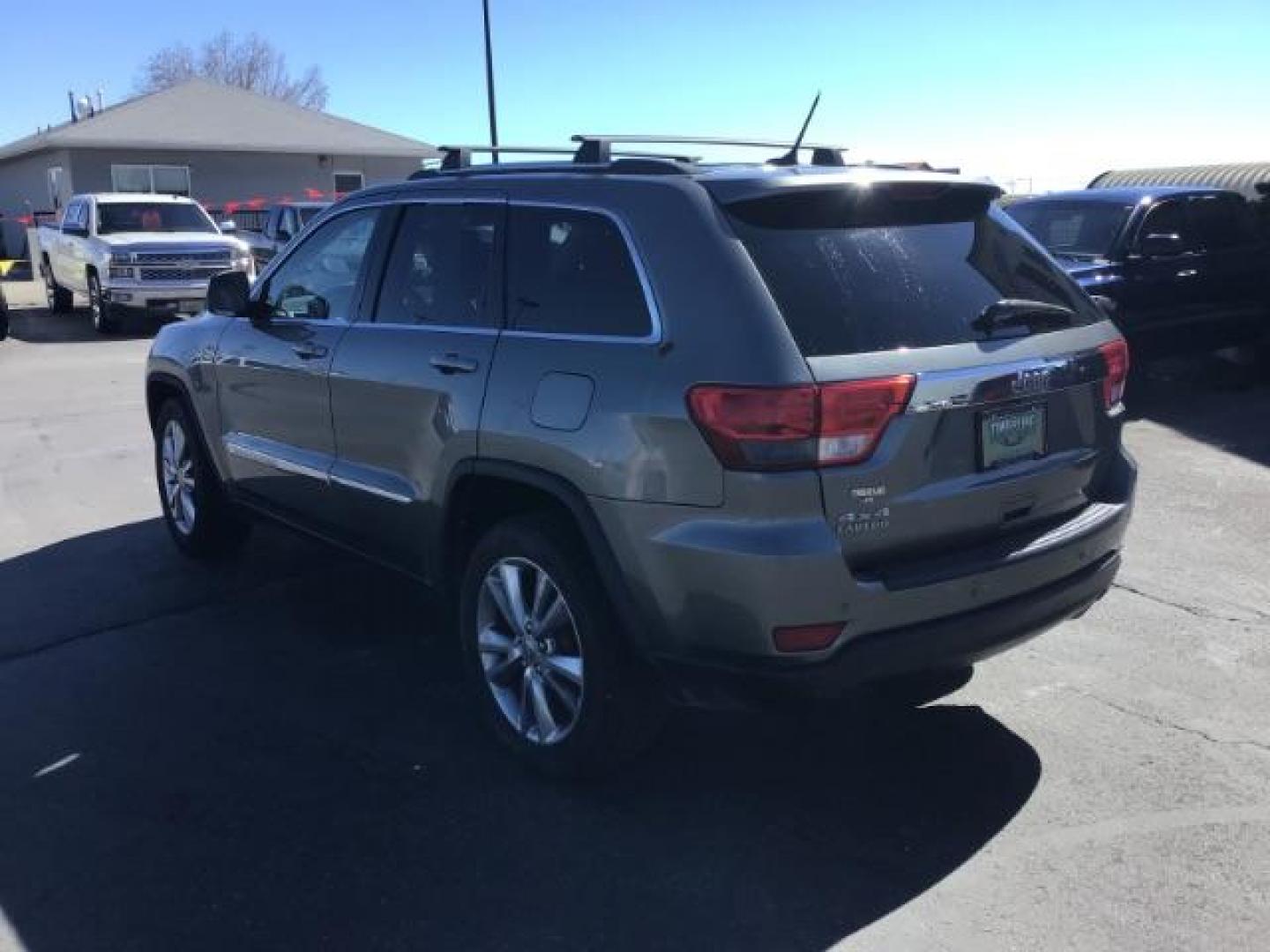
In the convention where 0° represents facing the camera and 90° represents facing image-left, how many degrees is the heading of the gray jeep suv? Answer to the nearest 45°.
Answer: approximately 135°

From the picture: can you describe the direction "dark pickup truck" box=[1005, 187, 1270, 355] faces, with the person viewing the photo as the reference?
facing the viewer and to the left of the viewer

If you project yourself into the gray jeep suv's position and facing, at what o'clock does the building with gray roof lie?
The building with gray roof is roughly at 1 o'clock from the gray jeep suv.

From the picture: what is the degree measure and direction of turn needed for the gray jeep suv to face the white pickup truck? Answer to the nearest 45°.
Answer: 0° — it already faces it

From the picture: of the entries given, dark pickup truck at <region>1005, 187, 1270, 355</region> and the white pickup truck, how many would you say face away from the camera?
0

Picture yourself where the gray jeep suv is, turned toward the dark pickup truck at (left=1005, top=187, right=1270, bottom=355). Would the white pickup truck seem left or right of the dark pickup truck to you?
left

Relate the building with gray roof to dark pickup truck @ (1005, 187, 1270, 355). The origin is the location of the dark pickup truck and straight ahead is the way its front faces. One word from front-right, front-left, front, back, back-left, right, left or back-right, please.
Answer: right

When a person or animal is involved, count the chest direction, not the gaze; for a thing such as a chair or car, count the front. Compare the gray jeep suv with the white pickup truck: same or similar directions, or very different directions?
very different directions

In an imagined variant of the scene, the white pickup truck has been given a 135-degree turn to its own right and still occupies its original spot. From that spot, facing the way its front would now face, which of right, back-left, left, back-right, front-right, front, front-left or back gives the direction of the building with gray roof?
right

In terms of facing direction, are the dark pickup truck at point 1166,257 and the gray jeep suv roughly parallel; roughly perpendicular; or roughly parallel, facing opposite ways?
roughly perpendicular

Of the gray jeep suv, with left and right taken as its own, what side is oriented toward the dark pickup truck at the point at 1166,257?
right
